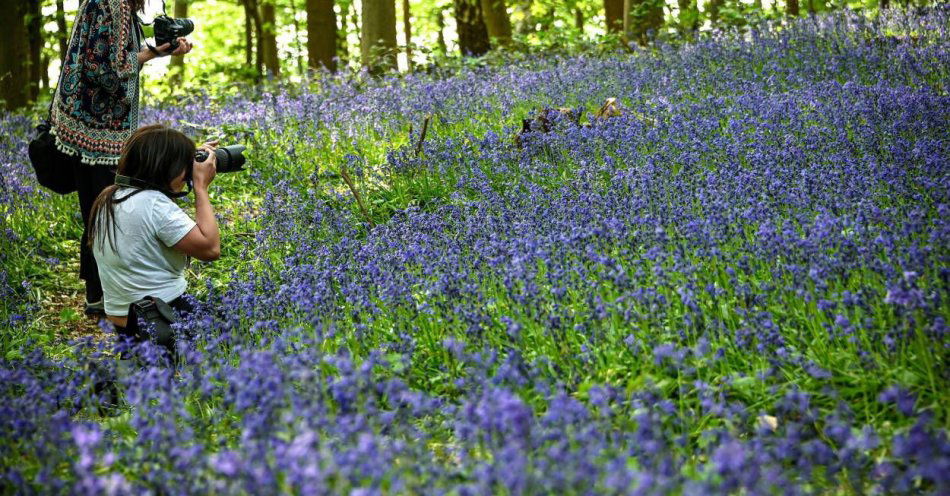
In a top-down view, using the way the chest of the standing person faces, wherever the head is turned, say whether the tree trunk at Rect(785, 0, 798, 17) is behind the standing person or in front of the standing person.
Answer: in front

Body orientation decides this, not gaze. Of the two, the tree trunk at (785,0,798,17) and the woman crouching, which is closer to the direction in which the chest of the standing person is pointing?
the tree trunk

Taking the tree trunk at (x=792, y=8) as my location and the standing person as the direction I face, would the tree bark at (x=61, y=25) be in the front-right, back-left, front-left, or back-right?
front-right

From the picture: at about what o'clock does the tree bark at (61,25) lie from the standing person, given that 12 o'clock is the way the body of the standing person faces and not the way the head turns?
The tree bark is roughly at 9 o'clock from the standing person.

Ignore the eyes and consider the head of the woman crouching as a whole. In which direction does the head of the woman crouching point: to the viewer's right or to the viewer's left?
to the viewer's right

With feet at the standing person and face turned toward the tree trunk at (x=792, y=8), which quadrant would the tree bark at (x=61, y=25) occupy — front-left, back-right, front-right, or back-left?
front-left

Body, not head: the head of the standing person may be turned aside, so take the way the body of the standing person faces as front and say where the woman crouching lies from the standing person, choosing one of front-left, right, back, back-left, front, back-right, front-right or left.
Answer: right

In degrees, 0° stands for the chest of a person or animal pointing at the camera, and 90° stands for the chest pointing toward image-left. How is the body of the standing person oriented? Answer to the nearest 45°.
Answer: approximately 270°
